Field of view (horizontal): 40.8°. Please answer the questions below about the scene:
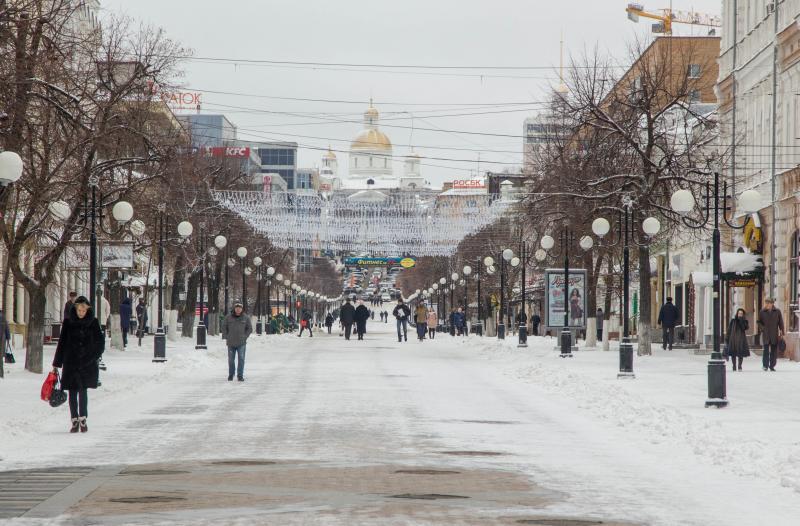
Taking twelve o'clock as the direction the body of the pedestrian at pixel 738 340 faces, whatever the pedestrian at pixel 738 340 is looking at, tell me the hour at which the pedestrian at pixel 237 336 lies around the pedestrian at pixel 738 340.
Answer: the pedestrian at pixel 237 336 is roughly at 2 o'clock from the pedestrian at pixel 738 340.

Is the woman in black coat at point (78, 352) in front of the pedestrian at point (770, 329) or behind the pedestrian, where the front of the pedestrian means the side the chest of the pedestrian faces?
in front

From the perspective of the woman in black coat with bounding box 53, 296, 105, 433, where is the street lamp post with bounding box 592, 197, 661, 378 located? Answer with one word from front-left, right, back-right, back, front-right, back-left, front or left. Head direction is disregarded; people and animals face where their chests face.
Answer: back-left

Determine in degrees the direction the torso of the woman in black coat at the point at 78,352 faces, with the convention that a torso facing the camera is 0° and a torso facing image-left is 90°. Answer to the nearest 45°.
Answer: approximately 0°
